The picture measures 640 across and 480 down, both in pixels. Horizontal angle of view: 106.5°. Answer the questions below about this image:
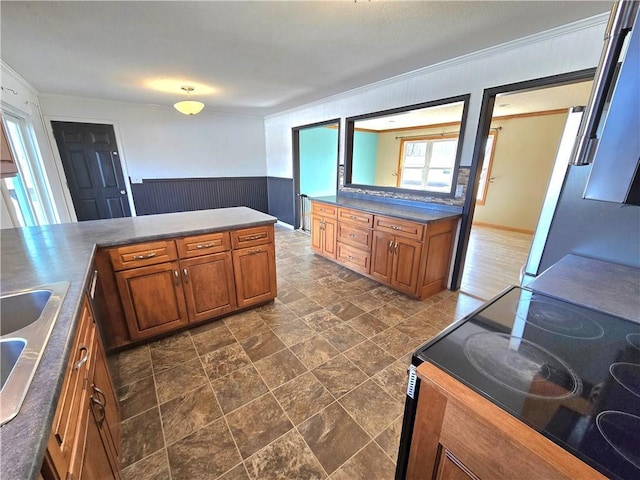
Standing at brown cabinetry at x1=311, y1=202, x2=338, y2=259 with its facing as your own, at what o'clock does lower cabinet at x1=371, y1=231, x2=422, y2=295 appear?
The lower cabinet is roughly at 9 o'clock from the brown cabinetry.

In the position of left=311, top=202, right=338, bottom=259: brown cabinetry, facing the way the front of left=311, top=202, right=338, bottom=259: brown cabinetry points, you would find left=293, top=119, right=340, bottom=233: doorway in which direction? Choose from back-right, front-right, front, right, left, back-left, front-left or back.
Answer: back-right

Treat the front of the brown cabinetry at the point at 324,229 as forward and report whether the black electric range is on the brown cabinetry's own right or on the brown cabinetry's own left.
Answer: on the brown cabinetry's own left

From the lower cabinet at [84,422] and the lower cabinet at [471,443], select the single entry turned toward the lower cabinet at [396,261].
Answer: the lower cabinet at [84,422]

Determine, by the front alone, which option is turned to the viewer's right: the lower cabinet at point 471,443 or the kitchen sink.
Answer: the kitchen sink

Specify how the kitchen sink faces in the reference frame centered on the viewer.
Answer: facing to the right of the viewer

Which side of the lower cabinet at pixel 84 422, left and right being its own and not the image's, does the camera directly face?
right

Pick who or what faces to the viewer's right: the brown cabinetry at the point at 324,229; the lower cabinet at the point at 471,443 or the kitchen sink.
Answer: the kitchen sink

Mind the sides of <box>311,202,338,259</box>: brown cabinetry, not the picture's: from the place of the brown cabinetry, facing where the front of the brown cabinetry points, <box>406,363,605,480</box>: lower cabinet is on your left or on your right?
on your left

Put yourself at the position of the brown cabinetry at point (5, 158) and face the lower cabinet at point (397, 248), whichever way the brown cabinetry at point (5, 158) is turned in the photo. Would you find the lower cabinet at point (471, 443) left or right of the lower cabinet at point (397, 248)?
right

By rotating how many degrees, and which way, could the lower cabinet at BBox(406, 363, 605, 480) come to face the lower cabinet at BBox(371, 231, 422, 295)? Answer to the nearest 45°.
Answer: approximately 90° to its right

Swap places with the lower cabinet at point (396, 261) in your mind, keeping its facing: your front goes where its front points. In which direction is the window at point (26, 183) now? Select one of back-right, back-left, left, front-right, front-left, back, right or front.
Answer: front-right

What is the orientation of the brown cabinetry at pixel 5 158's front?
to the viewer's right

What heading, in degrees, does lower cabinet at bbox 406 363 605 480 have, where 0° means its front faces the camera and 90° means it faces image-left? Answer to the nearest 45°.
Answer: approximately 45°
